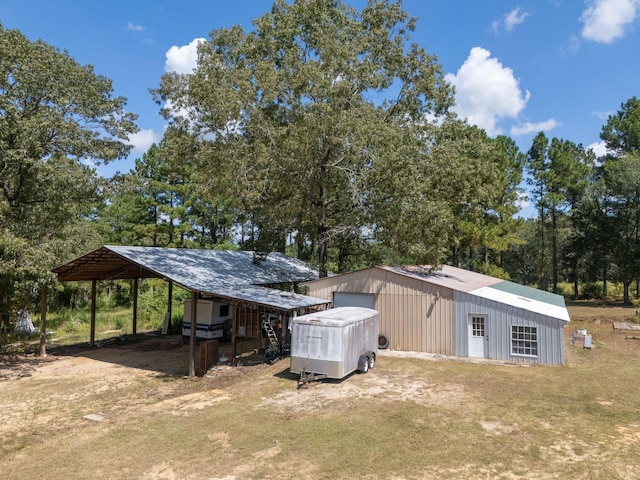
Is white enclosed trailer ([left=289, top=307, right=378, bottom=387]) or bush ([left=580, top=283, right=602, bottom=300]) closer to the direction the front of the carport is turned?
the white enclosed trailer

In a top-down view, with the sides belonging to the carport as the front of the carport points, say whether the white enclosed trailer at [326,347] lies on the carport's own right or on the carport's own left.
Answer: on the carport's own left

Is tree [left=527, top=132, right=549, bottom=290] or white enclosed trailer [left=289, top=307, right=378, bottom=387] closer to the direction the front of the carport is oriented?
the white enclosed trailer

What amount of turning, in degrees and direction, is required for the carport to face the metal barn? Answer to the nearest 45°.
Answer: approximately 90° to its left

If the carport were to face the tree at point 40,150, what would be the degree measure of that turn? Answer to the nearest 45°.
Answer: approximately 45° to its right

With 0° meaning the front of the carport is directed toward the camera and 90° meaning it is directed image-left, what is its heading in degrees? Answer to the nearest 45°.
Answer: approximately 45°
